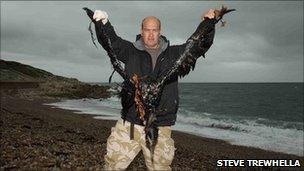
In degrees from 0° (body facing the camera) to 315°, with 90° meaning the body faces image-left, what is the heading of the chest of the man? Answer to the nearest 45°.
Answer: approximately 0°
